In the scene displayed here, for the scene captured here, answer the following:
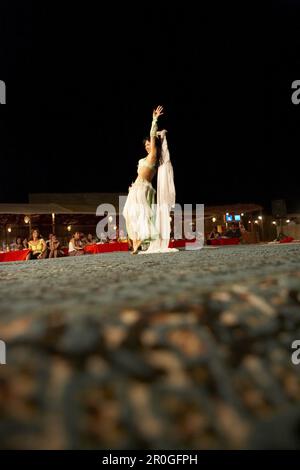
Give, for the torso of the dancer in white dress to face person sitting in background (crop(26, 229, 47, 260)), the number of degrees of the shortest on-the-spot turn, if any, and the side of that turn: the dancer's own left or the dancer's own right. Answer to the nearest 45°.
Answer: approximately 45° to the dancer's own right

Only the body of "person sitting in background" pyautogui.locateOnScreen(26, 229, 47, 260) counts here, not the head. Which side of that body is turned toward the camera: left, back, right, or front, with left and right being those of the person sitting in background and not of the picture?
front

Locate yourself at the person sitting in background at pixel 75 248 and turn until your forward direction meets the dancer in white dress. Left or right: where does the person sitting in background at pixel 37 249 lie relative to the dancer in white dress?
right

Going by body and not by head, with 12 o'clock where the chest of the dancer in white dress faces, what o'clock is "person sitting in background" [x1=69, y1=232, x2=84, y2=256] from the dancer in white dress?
The person sitting in background is roughly at 2 o'clock from the dancer in white dress.

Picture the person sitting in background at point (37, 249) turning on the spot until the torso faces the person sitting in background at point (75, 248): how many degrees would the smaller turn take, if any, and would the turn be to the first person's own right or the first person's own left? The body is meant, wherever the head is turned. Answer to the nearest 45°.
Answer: approximately 135° to the first person's own left
